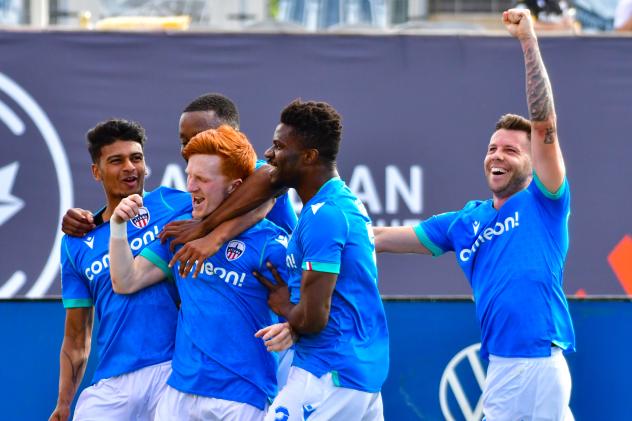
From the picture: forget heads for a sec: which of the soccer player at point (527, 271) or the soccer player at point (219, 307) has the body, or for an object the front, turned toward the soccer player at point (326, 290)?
the soccer player at point (527, 271)

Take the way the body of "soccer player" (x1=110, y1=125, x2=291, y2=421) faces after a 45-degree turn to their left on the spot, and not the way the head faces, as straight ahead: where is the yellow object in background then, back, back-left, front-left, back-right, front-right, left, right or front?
back

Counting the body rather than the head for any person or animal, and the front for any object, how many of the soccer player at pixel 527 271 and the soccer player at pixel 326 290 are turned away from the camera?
0

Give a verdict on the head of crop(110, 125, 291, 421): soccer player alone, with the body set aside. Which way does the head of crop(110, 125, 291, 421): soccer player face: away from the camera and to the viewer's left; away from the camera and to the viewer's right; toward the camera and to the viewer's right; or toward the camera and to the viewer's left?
toward the camera and to the viewer's left

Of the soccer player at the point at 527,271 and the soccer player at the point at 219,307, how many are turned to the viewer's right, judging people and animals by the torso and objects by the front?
0

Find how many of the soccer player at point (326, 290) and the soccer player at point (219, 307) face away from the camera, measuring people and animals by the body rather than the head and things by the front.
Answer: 0

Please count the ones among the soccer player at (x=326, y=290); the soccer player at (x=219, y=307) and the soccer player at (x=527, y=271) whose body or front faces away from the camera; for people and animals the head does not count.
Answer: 0

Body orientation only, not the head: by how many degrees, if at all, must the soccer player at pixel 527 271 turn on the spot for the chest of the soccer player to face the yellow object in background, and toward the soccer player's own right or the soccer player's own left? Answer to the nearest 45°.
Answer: approximately 90° to the soccer player's own right

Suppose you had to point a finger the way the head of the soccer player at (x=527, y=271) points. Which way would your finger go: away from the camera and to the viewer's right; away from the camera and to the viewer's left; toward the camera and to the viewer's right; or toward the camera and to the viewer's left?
toward the camera and to the viewer's left

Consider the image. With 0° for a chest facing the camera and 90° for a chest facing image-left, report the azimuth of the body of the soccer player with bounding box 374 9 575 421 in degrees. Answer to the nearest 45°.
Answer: approximately 45°

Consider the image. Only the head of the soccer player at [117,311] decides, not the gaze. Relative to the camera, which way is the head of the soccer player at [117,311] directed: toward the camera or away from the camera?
toward the camera

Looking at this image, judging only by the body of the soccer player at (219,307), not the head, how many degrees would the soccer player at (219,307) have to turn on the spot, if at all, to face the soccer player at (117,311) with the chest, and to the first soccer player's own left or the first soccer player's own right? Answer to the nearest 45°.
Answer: approximately 90° to the first soccer player's own right

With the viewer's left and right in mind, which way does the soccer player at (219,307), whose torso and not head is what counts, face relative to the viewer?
facing the viewer and to the left of the viewer

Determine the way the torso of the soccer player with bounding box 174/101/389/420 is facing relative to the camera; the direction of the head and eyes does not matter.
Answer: to the viewer's left

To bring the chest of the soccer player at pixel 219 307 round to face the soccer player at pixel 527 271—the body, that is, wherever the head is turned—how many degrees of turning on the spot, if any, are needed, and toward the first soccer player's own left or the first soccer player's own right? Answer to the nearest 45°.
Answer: approximately 135° to the first soccer player's own left

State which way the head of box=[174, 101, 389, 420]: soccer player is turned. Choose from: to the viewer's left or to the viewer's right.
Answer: to the viewer's left

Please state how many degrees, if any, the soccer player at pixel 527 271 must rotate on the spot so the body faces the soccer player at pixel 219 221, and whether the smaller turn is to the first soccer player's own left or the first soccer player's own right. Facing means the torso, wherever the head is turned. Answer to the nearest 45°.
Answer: approximately 45° to the first soccer player's own right

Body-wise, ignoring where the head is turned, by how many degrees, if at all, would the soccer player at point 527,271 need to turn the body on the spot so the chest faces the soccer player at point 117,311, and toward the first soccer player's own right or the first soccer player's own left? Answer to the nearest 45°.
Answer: approximately 45° to the first soccer player's own right
